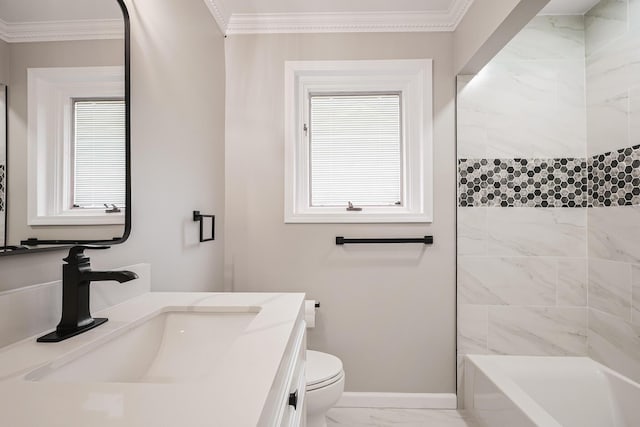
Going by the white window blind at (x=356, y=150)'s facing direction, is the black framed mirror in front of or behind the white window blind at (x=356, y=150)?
in front

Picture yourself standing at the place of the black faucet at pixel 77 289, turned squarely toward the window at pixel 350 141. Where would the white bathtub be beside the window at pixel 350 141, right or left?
right

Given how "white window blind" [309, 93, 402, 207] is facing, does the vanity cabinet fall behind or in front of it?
in front

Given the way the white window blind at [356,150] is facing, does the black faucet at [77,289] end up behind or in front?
in front

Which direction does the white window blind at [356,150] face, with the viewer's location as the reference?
facing the viewer
